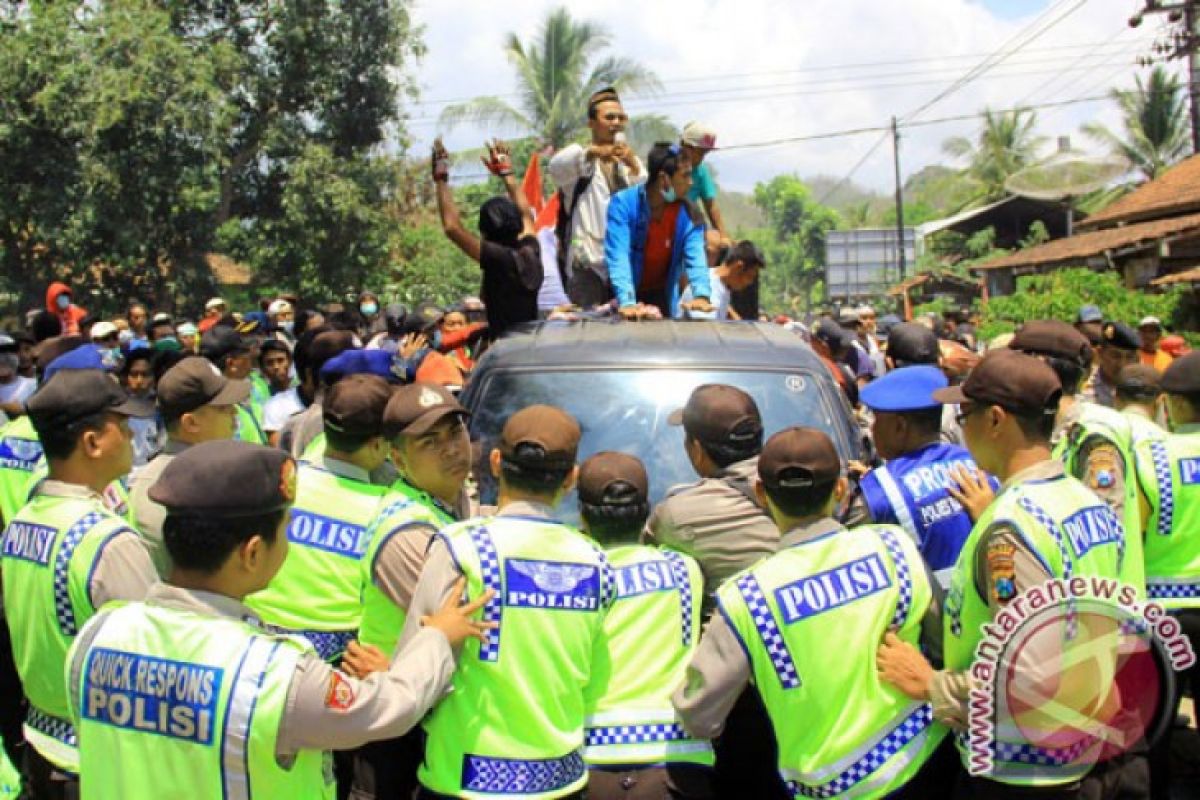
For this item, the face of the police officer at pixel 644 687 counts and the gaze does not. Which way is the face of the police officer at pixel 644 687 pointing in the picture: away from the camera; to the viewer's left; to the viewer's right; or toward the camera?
away from the camera

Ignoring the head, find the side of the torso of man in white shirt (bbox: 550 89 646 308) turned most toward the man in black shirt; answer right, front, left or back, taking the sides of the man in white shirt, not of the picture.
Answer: right

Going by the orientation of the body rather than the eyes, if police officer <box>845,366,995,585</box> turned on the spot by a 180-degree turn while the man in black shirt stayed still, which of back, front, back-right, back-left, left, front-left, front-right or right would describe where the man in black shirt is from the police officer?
back

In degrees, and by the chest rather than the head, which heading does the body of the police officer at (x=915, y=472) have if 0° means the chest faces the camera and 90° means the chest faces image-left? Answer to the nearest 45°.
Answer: approximately 135°

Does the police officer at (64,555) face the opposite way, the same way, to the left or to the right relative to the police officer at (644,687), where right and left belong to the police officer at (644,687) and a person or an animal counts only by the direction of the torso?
the same way

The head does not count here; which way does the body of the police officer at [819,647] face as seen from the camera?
away from the camera

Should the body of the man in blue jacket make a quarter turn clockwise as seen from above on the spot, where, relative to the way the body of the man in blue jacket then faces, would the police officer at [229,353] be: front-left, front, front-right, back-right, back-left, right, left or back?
front-right

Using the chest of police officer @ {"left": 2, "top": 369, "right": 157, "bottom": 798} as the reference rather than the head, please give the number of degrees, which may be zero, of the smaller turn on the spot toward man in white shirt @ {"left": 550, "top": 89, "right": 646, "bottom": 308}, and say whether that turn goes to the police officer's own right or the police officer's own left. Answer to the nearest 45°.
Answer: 0° — they already face them

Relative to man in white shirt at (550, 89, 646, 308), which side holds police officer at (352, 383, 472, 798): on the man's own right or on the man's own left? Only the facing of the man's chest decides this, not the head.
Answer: on the man's own right

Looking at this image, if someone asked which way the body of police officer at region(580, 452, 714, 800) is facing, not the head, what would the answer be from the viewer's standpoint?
away from the camera

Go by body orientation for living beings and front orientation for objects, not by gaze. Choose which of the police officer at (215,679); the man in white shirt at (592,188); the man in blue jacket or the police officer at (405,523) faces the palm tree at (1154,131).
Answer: the police officer at (215,679)

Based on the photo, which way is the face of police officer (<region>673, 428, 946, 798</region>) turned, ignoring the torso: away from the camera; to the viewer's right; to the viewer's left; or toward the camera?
away from the camera

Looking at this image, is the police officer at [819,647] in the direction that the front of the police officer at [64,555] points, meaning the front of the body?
no

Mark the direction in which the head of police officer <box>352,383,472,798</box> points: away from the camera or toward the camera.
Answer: toward the camera

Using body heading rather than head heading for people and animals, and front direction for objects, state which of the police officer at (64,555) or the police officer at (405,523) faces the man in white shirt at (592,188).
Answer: the police officer at (64,555)

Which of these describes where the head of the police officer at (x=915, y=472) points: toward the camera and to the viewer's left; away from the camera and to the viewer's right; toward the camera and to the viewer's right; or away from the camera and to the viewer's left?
away from the camera and to the viewer's left

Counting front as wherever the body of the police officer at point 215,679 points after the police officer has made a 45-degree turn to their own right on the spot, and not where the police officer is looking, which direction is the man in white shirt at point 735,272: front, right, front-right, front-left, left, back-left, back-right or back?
front-left

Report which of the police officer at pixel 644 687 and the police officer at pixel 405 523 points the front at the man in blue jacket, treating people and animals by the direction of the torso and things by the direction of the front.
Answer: the police officer at pixel 644 687

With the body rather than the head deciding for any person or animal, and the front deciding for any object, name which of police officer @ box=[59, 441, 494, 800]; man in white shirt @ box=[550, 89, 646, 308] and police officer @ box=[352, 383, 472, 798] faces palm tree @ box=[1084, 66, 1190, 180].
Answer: police officer @ box=[59, 441, 494, 800]

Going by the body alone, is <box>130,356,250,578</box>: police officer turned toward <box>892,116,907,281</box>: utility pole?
no

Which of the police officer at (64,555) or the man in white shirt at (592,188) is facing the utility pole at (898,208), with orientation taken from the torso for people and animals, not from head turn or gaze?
the police officer
